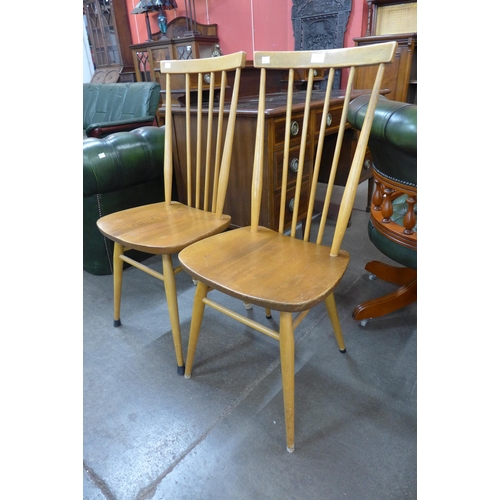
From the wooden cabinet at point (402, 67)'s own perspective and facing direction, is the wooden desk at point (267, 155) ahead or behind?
ahead

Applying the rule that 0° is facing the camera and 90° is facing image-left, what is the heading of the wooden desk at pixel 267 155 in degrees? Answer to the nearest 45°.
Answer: approximately 315°

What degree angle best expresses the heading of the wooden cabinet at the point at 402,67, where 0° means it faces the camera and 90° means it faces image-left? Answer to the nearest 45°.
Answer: approximately 45°

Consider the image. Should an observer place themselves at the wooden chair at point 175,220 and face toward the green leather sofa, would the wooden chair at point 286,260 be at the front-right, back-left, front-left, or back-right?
back-right

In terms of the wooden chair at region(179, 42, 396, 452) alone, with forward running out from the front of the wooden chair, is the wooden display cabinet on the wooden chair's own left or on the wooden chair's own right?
on the wooden chair's own right

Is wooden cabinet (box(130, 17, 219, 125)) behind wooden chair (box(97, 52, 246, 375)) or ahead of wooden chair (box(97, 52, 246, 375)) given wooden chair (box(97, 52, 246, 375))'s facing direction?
behind

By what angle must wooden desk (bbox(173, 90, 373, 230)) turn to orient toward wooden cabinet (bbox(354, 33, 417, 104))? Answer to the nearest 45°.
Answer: approximately 90° to its left
